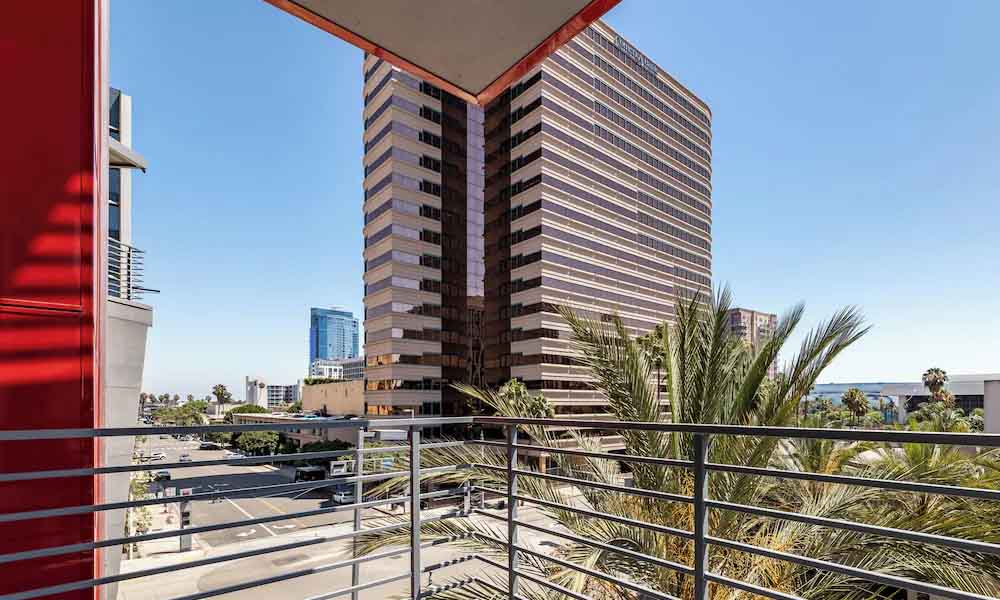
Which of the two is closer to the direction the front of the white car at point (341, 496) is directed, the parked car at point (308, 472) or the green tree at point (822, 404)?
the parked car

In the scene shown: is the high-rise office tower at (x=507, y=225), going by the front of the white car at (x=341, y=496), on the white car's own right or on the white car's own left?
on the white car's own right

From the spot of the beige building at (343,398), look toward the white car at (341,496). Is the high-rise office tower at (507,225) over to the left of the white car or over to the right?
left

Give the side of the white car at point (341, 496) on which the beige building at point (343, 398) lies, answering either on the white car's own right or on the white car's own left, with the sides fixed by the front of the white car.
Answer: on the white car's own right
